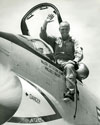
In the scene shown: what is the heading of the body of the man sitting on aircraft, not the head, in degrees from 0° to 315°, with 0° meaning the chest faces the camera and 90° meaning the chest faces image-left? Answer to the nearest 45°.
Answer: approximately 0°
